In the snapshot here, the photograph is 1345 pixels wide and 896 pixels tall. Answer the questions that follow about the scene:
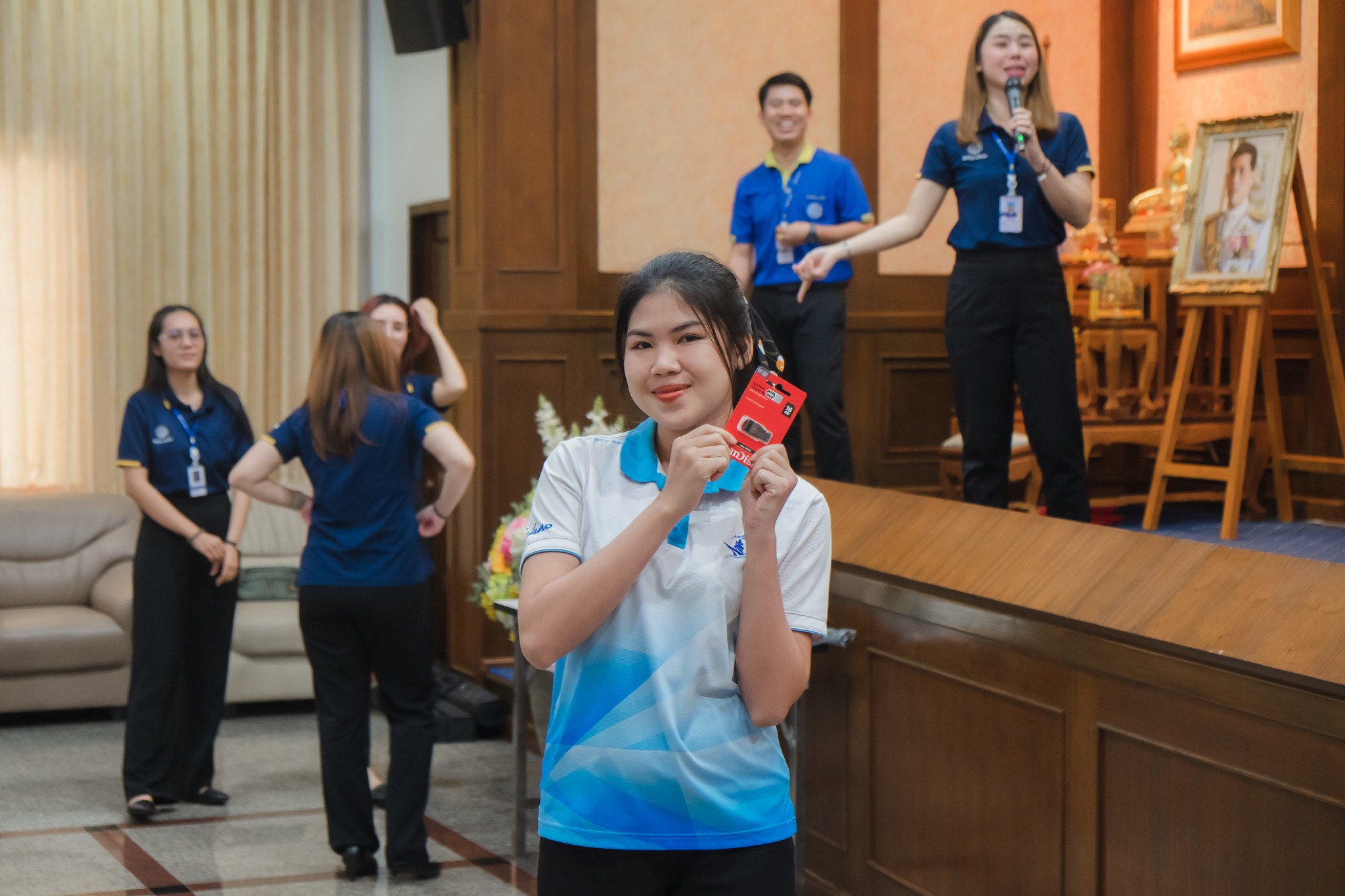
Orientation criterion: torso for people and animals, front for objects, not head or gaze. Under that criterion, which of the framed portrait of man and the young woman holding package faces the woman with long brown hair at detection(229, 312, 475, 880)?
the framed portrait of man

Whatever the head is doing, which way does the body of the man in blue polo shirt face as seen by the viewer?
toward the camera

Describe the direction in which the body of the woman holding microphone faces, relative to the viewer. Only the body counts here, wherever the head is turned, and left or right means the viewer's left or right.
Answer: facing the viewer

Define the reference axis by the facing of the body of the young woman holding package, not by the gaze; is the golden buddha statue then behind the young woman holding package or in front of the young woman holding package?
behind

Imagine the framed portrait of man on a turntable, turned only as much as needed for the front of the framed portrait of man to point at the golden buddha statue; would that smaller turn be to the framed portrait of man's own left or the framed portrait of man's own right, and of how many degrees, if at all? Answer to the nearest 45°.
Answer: approximately 135° to the framed portrait of man's own right

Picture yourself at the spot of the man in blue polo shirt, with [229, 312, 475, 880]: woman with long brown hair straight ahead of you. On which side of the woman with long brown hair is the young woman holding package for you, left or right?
left

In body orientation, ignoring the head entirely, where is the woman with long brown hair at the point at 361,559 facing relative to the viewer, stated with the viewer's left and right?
facing away from the viewer

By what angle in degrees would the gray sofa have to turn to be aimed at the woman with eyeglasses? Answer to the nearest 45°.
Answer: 0° — it already faces them

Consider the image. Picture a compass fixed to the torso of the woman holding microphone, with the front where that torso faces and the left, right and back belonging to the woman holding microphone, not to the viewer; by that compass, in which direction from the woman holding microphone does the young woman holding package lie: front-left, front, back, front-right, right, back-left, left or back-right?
front

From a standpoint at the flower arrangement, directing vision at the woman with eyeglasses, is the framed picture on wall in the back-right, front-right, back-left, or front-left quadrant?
back-right

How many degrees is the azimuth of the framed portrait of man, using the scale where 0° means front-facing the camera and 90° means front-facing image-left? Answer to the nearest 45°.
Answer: approximately 45°

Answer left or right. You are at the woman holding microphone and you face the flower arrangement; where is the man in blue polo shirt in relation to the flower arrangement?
right

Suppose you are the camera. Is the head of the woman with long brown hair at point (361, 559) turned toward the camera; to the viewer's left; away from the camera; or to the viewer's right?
away from the camera

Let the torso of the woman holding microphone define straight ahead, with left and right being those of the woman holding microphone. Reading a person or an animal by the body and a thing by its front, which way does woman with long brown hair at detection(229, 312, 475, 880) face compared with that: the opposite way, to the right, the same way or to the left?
the opposite way
